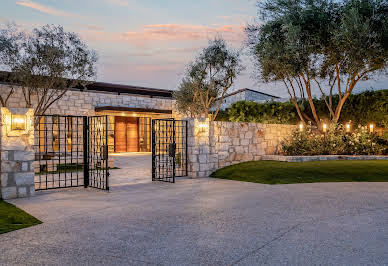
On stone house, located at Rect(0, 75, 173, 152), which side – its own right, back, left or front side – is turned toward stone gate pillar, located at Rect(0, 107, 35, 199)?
front

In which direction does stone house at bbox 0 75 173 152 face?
toward the camera

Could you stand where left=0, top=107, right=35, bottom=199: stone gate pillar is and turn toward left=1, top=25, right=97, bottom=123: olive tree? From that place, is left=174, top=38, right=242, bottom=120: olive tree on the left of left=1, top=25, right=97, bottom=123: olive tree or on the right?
right

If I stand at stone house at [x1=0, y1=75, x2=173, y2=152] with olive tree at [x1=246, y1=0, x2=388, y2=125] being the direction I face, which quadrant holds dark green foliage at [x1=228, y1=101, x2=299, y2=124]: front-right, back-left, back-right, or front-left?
front-left

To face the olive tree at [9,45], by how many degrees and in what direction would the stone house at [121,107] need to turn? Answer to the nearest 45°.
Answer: approximately 45° to its right

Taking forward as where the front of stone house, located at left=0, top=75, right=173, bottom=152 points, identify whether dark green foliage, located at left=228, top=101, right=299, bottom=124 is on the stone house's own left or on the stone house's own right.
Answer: on the stone house's own left

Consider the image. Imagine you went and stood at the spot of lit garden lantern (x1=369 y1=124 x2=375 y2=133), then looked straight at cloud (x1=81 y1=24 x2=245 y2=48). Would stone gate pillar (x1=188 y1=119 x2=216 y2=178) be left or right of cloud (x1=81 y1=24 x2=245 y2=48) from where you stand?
left

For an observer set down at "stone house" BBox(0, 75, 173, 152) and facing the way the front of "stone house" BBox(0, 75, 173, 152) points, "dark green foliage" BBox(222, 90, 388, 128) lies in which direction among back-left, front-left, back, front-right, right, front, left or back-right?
front-left

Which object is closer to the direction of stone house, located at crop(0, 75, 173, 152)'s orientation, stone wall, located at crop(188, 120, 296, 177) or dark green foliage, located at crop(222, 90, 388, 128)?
the stone wall

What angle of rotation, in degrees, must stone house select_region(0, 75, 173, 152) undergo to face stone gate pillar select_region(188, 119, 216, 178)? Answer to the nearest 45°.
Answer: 0° — it already faces it

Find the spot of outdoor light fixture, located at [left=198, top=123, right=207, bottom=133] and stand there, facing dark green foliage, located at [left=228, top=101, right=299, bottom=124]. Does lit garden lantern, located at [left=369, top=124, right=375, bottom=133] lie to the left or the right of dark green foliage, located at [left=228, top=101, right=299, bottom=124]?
right

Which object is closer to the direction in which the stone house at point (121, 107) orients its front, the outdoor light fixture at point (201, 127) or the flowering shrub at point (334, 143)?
the outdoor light fixture
